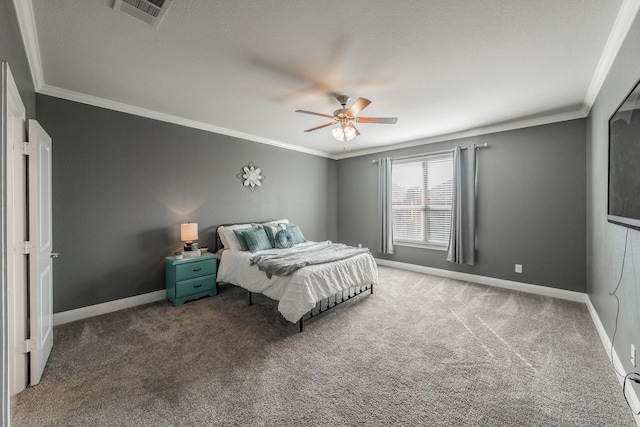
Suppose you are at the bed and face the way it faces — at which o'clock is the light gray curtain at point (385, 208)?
The light gray curtain is roughly at 9 o'clock from the bed.

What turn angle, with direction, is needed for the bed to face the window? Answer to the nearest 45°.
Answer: approximately 90° to its left

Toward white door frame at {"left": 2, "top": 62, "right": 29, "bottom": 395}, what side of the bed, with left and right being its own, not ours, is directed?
right

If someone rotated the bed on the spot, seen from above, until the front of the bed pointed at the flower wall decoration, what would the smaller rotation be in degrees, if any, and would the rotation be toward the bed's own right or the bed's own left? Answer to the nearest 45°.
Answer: approximately 180°

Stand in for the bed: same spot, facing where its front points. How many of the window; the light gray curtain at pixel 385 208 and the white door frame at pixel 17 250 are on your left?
2

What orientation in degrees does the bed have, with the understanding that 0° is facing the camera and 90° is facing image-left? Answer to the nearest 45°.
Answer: approximately 315°

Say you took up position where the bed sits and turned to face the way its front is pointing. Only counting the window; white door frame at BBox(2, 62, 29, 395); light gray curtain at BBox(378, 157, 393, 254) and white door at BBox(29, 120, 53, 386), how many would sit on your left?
2

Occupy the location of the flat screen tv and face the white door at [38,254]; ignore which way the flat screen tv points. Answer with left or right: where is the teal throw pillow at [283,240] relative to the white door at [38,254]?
right

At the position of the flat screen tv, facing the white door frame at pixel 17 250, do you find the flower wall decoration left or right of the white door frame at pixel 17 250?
right

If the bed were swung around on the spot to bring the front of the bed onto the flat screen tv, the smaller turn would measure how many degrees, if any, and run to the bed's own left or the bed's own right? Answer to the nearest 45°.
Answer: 0° — it already faces it

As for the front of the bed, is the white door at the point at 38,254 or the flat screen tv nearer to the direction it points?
the flat screen tv

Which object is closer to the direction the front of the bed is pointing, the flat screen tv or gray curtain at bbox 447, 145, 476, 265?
the flat screen tv

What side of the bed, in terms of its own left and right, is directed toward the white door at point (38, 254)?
right
